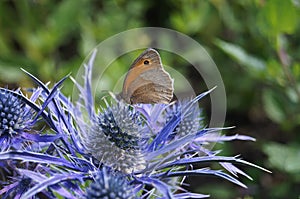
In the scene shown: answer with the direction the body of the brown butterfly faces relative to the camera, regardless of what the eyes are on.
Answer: to the viewer's left
